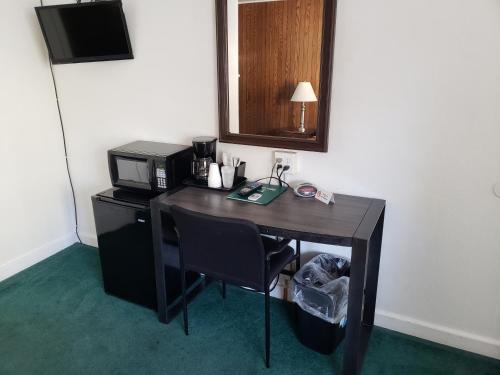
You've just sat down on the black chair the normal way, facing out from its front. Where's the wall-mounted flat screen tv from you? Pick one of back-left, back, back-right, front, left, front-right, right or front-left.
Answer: left

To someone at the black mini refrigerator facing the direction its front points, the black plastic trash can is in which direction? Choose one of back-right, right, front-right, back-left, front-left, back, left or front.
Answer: left

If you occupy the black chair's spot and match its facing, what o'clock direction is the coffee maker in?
The coffee maker is roughly at 10 o'clock from the black chair.

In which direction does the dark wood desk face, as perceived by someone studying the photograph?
facing the viewer and to the left of the viewer

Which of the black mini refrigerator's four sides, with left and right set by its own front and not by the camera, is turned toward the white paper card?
left

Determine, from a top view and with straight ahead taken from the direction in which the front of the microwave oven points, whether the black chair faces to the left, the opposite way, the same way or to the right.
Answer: the opposite way

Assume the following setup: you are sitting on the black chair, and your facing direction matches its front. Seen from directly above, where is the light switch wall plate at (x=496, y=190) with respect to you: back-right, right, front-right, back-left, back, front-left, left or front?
front-right

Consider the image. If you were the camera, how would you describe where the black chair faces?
facing away from the viewer and to the right of the viewer
